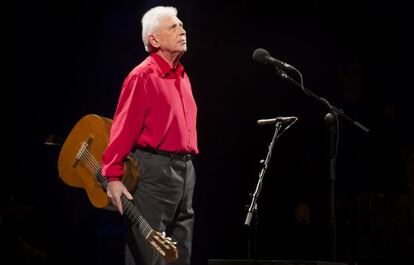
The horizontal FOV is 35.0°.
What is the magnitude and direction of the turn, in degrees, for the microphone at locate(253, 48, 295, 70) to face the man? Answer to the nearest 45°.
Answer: approximately 45° to its left

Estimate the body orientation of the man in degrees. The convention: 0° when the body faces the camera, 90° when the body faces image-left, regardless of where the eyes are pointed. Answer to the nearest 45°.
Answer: approximately 315°

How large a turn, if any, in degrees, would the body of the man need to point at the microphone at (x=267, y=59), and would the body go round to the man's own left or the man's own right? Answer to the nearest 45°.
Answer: approximately 90° to the man's own left

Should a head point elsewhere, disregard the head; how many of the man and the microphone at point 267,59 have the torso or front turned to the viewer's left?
1

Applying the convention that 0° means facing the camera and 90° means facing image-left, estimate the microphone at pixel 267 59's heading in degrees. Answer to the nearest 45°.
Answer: approximately 90°

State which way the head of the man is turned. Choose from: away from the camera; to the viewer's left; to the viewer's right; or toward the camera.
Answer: to the viewer's right
